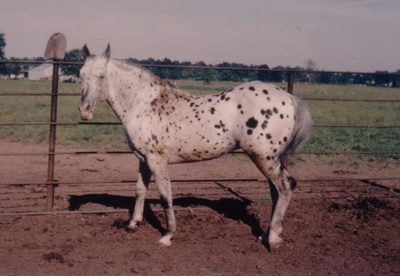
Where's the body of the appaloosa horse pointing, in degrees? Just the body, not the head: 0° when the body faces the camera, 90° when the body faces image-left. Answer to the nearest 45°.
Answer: approximately 90°

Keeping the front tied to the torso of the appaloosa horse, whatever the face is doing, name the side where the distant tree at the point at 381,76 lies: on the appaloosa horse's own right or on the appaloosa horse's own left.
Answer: on the appaloosa horse's own right
